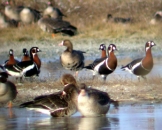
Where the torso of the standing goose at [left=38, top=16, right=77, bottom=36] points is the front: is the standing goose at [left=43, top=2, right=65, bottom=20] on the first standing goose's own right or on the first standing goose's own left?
on the first standing goose's own right

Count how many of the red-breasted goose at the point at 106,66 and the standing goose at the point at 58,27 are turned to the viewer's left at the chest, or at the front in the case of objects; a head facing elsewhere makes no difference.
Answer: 1

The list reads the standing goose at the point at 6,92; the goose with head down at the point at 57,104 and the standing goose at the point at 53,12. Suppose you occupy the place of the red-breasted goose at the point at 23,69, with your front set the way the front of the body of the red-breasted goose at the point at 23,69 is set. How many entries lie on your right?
2

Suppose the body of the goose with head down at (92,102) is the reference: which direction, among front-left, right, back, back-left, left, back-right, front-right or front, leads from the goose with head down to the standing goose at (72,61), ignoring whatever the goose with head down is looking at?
back-right
